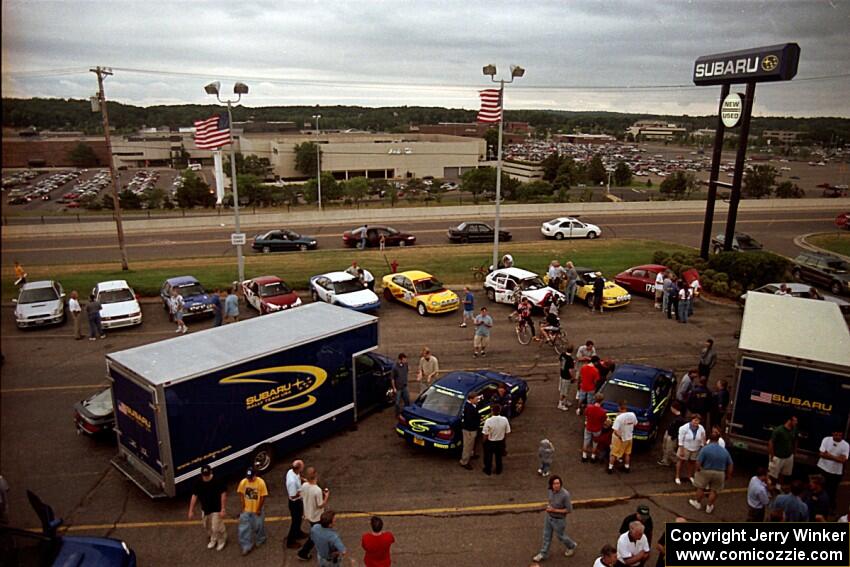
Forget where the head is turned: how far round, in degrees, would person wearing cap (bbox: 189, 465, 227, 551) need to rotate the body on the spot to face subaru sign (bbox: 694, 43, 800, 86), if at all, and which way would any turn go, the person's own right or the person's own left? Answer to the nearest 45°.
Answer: approximately 135° to the person's own left

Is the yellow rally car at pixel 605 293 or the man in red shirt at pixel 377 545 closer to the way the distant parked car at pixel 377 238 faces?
the yellow rally car

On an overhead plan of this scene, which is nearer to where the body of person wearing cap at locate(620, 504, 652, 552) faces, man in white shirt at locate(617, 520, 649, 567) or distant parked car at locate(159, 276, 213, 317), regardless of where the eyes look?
the man in white shirt

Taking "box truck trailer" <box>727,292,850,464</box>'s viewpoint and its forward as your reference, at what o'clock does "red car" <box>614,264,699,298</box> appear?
The red car is roughly at 11 o'clock from the box truck trailer.

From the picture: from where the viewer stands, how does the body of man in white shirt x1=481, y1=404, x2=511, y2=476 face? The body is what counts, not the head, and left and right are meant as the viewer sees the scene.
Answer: facing away from the viewer

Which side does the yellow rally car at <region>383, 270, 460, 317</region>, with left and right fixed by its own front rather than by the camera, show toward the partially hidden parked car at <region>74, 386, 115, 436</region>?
right

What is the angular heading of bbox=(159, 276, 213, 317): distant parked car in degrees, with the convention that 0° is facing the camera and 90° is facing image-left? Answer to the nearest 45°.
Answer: approximately 315°

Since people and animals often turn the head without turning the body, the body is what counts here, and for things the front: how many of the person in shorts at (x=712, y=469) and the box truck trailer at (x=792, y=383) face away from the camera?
2

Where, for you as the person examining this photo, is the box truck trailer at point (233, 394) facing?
facing away from the viewer and to the right of the viewer

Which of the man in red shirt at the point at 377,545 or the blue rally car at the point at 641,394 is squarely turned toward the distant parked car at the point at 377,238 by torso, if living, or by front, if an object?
the man in red shirt
